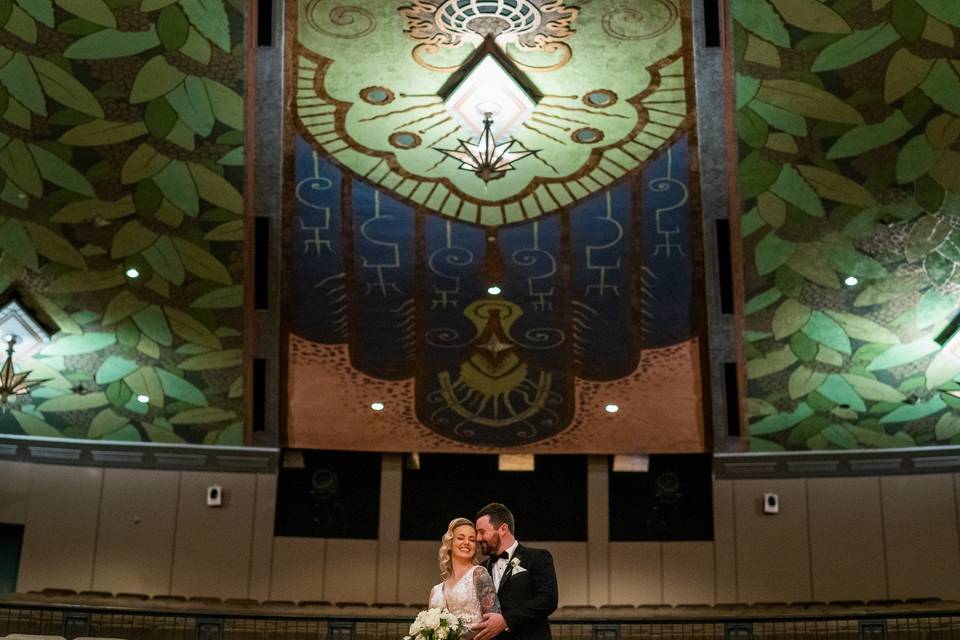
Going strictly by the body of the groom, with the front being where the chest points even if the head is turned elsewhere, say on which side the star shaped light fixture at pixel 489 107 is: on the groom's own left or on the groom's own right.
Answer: on the groom's own right
